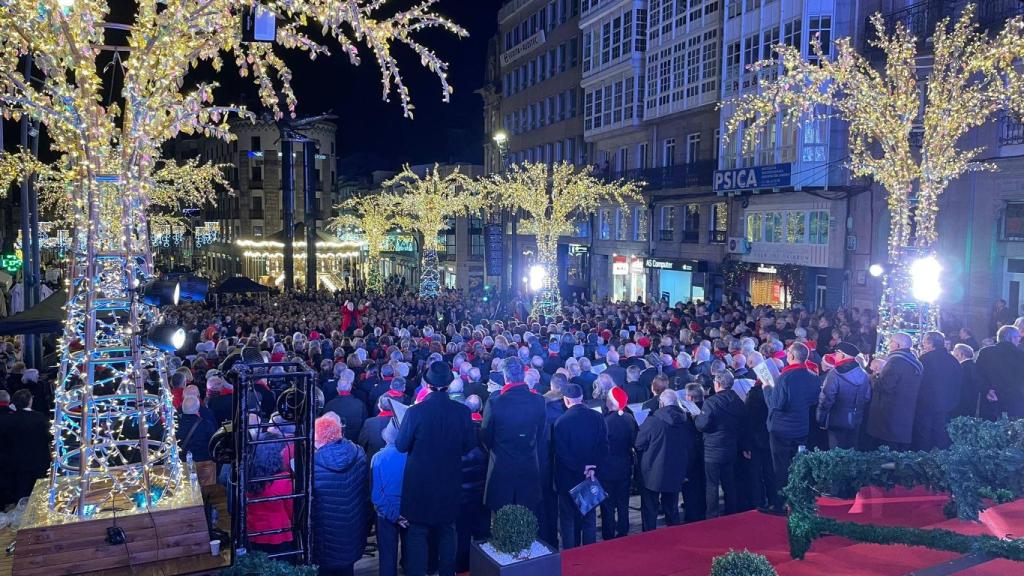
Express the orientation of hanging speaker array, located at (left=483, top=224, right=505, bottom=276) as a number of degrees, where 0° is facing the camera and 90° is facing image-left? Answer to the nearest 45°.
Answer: approximately 0°

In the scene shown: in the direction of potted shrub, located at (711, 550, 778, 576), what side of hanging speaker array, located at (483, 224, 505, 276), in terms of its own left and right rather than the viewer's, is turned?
front

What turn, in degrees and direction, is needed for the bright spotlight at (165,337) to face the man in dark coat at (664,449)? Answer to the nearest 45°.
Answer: approximately 45° to its left

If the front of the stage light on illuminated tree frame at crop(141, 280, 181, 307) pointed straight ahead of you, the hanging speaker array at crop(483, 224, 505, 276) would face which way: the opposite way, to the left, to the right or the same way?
to the right

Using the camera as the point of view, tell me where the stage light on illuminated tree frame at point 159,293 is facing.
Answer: facing to the right of the viewer

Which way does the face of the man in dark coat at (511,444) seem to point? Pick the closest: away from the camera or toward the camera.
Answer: away from the camera

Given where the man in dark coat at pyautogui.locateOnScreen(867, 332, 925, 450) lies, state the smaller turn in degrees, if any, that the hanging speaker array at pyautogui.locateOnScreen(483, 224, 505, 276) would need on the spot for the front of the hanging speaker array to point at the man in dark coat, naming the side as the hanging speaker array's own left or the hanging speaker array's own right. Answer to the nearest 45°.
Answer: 0° — it already faces them

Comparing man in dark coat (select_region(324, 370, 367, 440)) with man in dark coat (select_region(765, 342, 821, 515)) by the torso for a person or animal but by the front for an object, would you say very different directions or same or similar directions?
same or similar directions

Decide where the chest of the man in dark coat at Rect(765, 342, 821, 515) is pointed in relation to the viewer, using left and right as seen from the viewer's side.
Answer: facing away from the viewer and to the left of the viewer

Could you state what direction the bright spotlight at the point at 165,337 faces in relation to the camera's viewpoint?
facing the viewer and to the right of the viewer

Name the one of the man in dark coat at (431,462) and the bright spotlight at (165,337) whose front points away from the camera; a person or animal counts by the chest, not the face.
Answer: the man in dark coat

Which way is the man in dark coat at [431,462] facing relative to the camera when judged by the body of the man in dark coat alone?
away from the camera

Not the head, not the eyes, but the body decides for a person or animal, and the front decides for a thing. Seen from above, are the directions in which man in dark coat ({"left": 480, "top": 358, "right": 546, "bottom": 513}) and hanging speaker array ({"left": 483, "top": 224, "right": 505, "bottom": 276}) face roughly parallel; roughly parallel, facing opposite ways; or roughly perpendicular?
roughly parallel, facing opposite ways

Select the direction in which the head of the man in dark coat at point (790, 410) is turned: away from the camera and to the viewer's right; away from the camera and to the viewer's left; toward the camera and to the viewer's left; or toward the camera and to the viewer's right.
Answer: away from the camera and to the viewer's left

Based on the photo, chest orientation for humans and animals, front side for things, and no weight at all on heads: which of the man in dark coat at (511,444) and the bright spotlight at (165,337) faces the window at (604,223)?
the man in dark coat

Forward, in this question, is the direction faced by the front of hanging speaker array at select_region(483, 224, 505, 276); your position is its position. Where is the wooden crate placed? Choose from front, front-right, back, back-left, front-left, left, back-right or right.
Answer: front

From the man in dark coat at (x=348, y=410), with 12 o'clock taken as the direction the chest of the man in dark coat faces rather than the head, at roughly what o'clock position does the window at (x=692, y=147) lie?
The window is roughly at 1 o'clock from the man in dark coat.

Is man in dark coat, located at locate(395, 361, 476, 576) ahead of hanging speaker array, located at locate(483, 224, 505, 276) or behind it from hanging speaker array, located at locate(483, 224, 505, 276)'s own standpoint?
ahead

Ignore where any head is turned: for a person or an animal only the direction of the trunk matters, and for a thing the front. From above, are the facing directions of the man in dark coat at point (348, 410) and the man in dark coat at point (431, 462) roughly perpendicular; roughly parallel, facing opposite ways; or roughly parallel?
roughly parallel

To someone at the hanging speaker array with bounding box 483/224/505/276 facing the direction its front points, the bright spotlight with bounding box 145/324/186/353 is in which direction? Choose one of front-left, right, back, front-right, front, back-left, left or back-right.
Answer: front

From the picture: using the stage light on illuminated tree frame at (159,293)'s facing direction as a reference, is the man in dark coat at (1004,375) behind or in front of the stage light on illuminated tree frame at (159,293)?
in front

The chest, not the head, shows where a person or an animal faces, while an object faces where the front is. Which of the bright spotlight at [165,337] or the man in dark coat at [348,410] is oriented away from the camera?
the man in dark coat
